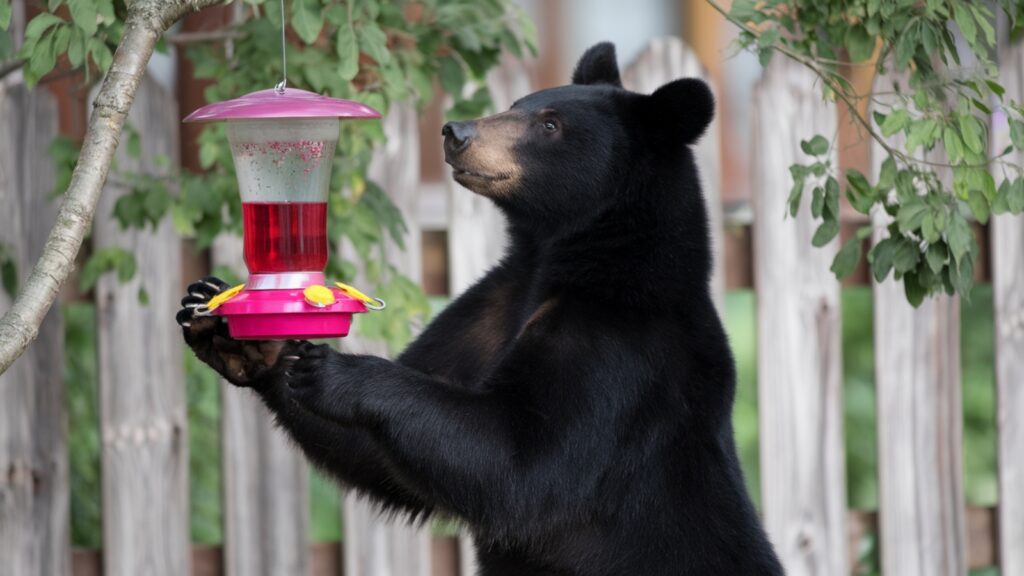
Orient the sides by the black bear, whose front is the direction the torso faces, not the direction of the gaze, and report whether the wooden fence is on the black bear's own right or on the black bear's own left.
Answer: on the black bear's own right

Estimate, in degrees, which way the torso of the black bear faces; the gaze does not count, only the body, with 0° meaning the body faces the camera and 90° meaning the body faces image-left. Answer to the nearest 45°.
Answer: approximately 90°

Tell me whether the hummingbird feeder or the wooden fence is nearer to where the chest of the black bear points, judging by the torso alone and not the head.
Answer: the hummingbird feeder
